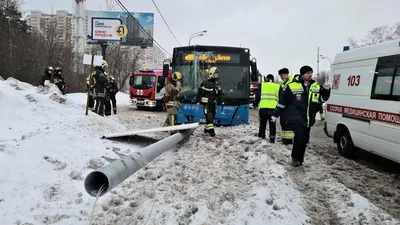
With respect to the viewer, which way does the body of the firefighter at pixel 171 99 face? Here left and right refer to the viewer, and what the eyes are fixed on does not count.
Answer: facing to the right of the viewer

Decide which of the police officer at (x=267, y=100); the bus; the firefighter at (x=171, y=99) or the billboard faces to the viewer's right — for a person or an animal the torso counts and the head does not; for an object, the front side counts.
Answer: the firefighter

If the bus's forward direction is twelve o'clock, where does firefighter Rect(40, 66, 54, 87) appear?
The firefighter is roughly at 4 o'clock from the bus.

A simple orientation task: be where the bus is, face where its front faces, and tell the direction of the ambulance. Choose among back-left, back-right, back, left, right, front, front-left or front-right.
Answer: front-left

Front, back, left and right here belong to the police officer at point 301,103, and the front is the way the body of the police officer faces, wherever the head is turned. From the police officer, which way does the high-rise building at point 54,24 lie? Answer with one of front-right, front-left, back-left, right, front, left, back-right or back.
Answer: back

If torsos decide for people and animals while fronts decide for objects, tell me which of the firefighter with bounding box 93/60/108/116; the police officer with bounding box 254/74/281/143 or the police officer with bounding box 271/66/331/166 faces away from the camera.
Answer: the police officer with bounding box 254/74/281/143

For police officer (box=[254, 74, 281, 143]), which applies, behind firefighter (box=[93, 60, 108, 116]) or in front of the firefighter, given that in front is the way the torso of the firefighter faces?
in front

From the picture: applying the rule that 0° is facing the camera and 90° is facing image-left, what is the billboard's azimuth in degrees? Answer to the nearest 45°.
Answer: approximately 0°

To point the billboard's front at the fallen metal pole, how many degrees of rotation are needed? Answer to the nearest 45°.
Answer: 0° — it already faces it

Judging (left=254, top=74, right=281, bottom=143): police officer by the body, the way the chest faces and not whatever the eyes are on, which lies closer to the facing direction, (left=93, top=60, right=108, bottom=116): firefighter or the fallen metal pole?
the firefighter

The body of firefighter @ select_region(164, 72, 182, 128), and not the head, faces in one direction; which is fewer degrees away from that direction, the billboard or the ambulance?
the ambulance
